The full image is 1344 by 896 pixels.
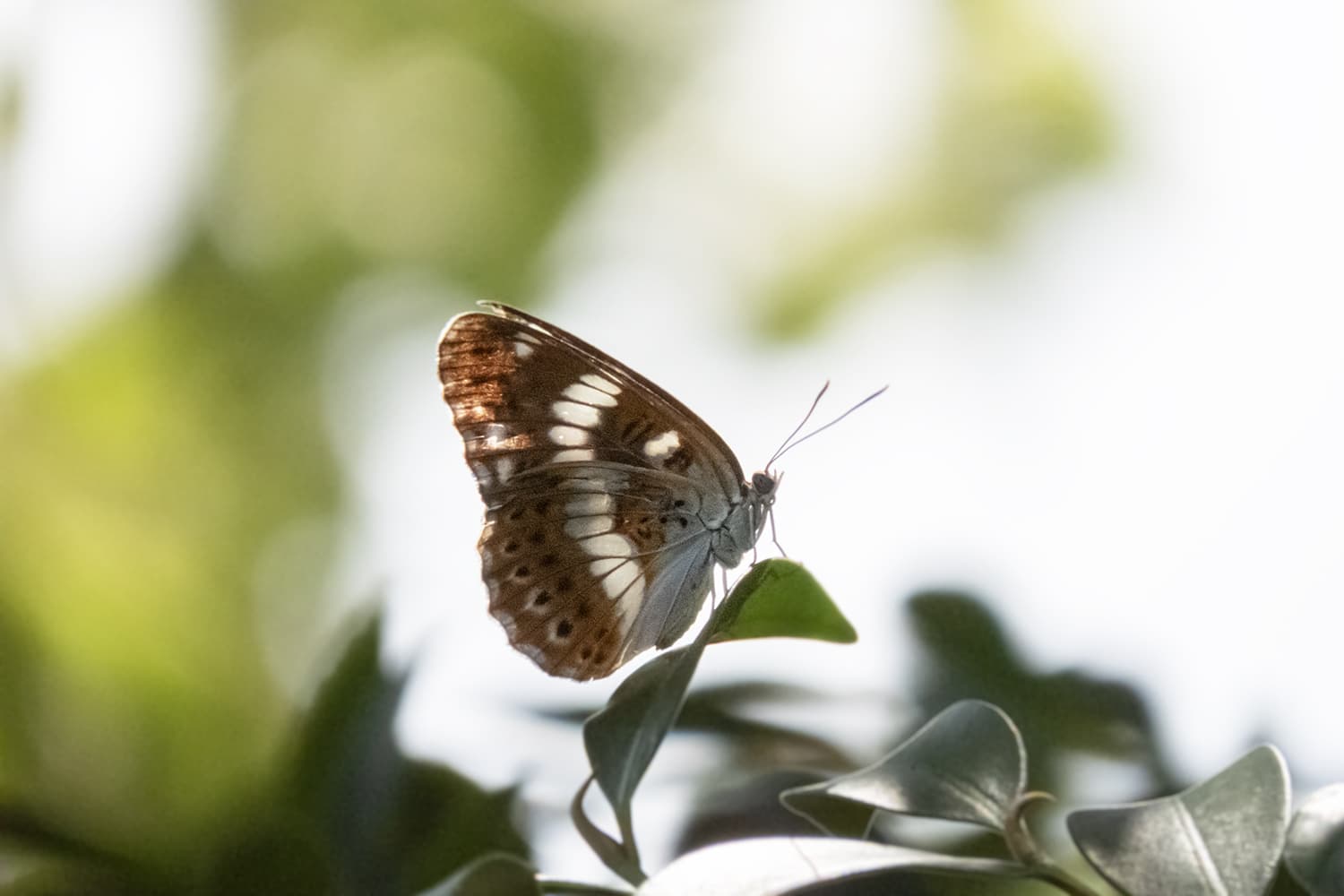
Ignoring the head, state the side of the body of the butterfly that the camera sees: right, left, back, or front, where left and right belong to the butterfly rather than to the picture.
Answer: right

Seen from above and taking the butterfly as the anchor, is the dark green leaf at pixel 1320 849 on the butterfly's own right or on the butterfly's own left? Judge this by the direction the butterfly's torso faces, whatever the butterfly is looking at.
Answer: on the butterfly's own right

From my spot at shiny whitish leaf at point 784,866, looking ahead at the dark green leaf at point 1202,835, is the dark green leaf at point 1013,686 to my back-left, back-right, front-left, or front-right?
front-left

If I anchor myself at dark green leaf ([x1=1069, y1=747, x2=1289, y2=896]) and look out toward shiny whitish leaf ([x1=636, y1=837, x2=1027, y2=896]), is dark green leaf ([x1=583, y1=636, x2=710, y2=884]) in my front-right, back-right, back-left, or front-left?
front-right

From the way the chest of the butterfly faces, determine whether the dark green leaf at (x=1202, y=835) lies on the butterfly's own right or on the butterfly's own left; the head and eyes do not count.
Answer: on the butterfly's own right
